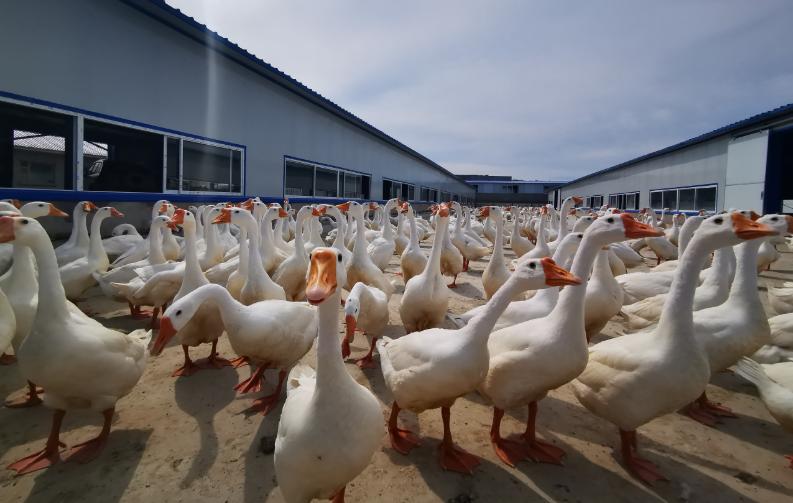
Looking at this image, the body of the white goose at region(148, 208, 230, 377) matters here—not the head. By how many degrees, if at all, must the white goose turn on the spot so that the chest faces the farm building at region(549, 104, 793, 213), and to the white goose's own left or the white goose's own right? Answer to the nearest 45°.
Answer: approximately 135° to the white goose's own left

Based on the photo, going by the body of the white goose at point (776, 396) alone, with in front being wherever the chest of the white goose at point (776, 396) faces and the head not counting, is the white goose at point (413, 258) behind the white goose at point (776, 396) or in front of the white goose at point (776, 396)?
behind

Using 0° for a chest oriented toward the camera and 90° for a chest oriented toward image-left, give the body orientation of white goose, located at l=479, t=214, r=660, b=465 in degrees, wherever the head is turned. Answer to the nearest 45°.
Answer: approximately 270°

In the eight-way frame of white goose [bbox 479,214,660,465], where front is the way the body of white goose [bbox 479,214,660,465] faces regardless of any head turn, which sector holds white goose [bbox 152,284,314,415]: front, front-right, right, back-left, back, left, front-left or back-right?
back

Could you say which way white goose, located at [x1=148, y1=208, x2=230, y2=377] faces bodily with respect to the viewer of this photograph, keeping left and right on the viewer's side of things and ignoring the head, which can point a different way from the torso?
facing the viewer and to the left of the viewer

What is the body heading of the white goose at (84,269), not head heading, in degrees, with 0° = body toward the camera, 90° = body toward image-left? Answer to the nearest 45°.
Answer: approximately 270°

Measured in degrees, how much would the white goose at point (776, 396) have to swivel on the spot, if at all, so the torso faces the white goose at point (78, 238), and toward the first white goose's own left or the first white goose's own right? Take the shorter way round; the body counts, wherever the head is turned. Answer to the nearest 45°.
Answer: approximately 180°

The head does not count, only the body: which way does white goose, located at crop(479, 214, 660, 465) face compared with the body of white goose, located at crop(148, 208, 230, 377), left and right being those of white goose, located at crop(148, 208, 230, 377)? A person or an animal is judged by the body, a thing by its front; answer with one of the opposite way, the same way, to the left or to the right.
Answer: to the left

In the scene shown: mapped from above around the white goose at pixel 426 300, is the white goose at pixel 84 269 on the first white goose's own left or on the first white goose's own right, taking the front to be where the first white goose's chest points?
on the first white goose's own right

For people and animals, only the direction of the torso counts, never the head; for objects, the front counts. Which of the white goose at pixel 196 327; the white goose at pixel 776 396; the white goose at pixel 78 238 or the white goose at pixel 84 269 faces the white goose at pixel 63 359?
the white goose at pixel 196 327

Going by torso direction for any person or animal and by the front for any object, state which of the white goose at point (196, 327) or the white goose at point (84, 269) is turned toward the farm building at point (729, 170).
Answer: the white goose at point (84, 269)

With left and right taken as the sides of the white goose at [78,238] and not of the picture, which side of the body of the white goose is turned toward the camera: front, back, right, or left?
right

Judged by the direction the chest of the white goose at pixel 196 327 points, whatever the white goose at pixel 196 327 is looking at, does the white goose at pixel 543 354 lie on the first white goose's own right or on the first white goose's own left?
on the first white goose's own left

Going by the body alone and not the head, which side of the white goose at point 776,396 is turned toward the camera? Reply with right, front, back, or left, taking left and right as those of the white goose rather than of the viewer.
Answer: right

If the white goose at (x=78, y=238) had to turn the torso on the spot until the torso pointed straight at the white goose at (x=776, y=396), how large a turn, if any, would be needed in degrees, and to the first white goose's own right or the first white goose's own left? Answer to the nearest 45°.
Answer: approximately 45° to the first white goose's own right

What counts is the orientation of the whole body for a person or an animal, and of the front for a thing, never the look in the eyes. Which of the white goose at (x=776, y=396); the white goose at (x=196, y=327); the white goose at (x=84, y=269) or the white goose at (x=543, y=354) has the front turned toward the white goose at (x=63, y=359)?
the white goose at (x=196, y=327)

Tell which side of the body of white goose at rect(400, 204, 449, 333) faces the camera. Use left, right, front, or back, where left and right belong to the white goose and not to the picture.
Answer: front
